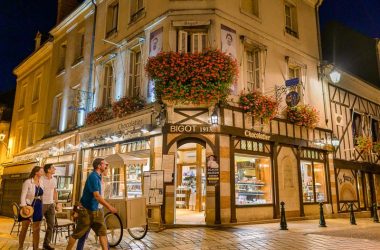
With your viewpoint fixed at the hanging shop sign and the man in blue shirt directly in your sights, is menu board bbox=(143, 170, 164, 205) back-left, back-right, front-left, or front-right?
front-right

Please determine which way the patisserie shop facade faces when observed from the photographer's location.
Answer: facing the viewer

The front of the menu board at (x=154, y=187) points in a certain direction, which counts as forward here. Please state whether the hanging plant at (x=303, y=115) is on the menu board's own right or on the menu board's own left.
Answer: on the menu board's own left

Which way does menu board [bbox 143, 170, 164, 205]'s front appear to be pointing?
toward the camera

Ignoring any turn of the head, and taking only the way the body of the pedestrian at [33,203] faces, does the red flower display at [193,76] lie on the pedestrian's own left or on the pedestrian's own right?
on the pedestrian's own left

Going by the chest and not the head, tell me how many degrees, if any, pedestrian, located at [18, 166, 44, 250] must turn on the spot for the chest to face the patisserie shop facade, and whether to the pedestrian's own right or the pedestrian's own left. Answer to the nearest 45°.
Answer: approximately 90° to the pedestrian's own left

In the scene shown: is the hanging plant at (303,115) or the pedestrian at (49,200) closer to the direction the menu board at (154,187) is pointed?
the pedestrian
